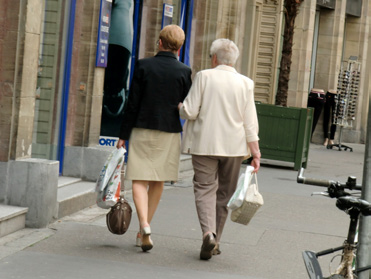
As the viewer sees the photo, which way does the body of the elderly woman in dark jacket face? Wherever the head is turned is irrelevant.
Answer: away from the camera

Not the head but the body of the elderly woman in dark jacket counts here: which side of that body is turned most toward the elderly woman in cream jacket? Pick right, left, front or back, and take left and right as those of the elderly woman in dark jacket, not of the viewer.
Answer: right

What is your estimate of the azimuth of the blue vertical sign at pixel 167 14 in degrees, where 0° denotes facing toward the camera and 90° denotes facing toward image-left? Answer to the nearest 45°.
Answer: approximately 315°

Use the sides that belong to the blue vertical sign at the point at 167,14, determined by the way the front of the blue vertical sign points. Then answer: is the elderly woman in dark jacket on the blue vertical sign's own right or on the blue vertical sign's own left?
on the blue vertical sign's own right

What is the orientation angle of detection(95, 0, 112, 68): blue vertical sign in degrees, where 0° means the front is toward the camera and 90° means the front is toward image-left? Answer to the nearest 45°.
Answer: approximately 315°

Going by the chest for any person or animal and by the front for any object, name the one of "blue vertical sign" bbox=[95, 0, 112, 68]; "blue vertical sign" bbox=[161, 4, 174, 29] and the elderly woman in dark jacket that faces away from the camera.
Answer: the elderly woman in dark jacket

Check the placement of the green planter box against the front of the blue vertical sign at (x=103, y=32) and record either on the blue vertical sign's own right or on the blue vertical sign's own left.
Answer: on the blue vertical sign's own left

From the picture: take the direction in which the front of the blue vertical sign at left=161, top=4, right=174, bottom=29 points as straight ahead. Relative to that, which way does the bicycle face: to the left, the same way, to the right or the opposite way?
the opposite way

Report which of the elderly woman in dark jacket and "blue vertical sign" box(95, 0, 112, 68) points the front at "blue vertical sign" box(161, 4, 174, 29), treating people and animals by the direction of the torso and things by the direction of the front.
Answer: the elderly woman in dark jacket
